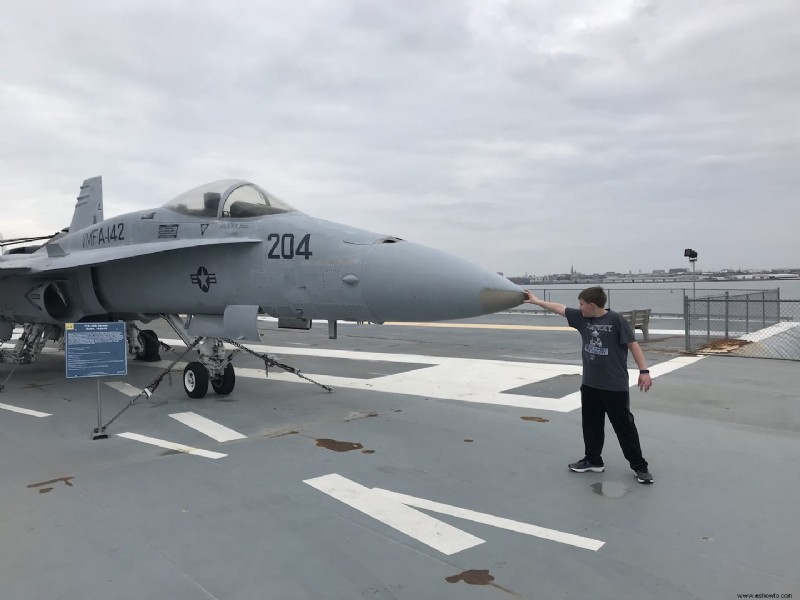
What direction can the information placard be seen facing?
toward the camera

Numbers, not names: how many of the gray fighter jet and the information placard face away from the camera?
0

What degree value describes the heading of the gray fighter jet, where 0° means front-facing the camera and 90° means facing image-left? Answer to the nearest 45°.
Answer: approximately 315°
